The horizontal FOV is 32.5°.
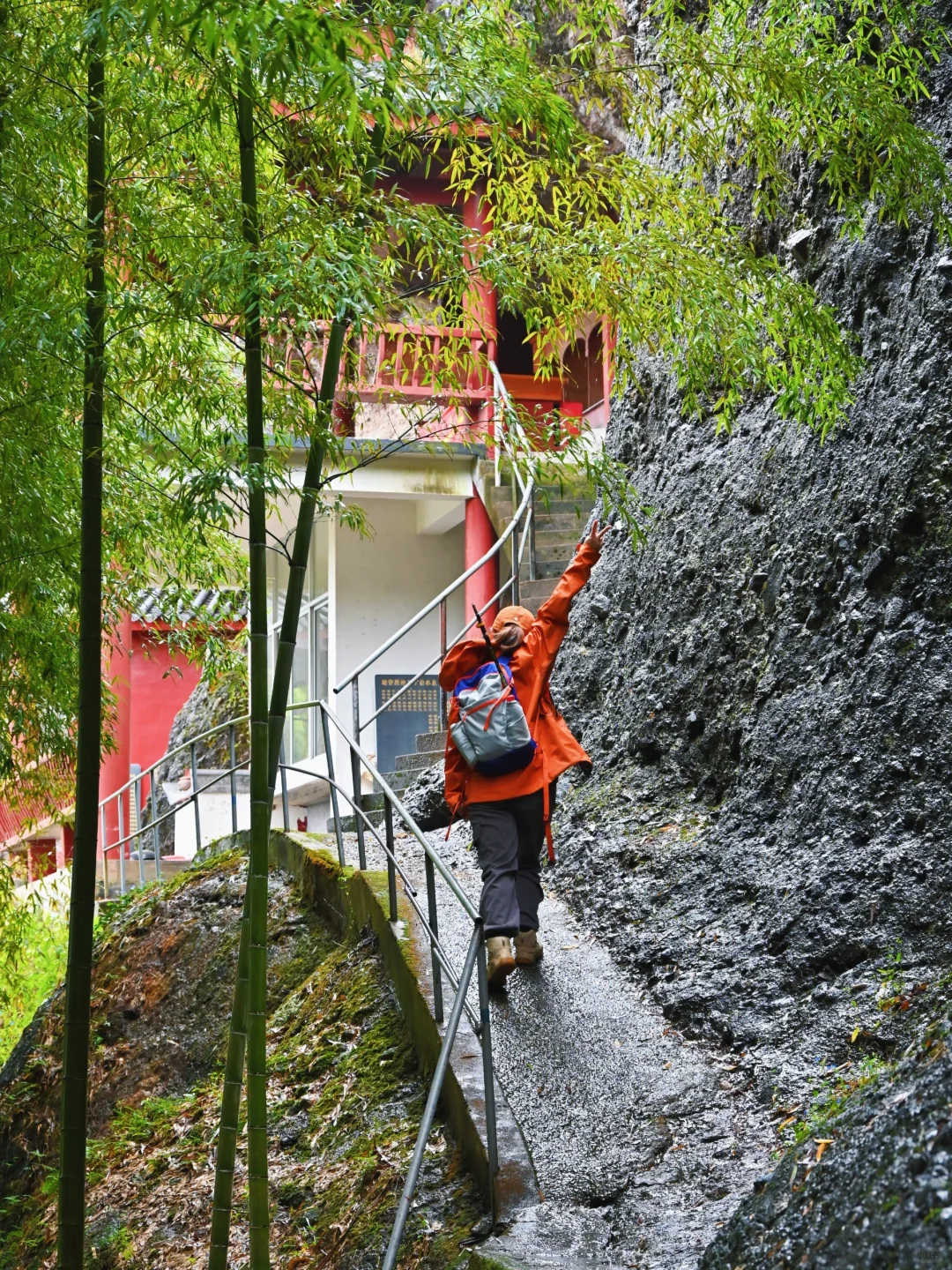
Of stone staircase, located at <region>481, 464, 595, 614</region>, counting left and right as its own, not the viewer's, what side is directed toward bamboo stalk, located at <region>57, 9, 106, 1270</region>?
front

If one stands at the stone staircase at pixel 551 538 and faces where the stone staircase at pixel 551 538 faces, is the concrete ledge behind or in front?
in front

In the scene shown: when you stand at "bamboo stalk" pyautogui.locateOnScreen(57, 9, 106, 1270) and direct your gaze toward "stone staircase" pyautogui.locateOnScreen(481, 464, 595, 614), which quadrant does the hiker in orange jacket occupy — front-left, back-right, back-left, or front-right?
front-right

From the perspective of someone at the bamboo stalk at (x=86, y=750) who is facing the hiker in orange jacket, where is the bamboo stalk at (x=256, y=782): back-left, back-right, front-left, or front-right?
front-right

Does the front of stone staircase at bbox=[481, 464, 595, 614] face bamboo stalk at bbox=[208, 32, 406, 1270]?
yes

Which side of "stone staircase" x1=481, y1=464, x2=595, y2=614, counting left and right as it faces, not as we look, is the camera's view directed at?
front

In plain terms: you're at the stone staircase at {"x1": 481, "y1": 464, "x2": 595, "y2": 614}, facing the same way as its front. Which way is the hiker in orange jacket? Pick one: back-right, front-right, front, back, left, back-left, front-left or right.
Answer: front

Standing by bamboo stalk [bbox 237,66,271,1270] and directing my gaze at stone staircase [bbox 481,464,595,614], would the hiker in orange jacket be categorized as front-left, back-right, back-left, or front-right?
front-right

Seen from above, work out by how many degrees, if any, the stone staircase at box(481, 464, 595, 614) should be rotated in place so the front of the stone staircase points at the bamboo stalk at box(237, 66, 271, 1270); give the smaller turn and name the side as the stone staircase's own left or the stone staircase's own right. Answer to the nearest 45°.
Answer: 0° — it already faces it
